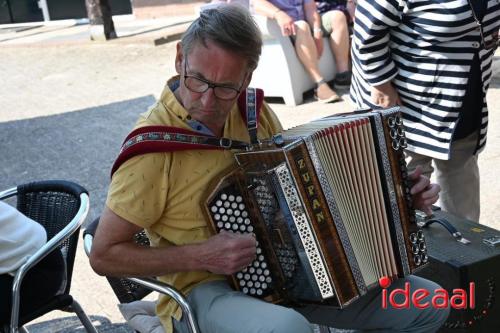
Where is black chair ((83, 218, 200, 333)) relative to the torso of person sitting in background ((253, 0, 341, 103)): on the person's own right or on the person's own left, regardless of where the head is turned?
on the person's own right

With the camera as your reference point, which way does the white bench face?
facing the viewer and to the right of the viewer

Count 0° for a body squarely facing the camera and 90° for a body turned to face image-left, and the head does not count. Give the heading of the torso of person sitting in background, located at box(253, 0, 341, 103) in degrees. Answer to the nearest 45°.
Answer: approximately 315°

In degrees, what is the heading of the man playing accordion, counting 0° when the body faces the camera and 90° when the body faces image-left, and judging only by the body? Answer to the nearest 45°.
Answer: approximately 315°

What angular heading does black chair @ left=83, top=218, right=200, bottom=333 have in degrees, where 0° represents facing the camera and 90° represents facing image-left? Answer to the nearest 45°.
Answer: approximately 315°

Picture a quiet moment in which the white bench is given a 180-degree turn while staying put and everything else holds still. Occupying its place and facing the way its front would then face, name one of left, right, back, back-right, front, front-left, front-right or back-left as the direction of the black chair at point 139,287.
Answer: back-left

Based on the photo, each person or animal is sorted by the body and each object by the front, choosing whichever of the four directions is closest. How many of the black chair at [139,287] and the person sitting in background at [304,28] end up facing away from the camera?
0

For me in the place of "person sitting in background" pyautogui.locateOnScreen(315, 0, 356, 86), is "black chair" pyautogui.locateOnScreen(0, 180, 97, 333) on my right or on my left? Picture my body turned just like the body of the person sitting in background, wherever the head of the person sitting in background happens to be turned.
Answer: on my right
